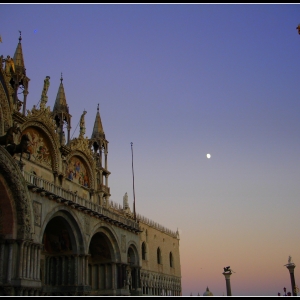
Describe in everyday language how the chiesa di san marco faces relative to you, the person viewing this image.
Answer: facing the viewer and to the right of the viewer

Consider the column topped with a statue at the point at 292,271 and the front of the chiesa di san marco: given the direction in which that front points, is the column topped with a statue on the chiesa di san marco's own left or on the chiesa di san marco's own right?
on the chiesa di san marco's own left
